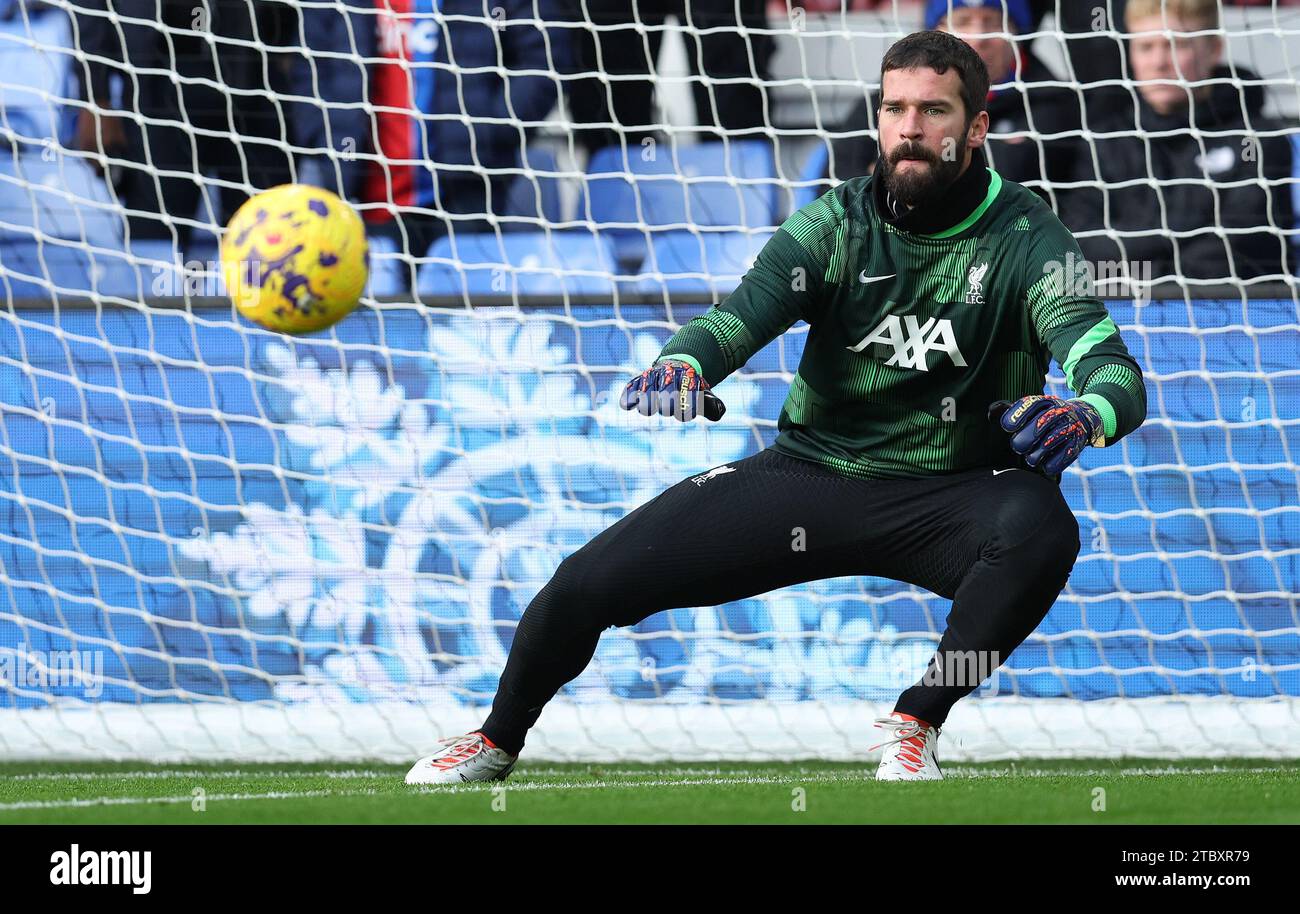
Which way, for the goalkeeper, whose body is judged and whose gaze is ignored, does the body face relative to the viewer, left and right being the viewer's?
facing the viewer

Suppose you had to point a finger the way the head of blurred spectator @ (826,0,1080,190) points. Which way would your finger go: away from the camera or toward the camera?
toward the camera

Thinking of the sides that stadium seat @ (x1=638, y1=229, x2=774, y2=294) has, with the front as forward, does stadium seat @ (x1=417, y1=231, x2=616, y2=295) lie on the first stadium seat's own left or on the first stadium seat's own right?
on the first stadium seat's own right

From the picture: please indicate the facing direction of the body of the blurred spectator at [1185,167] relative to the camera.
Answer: toward the camera

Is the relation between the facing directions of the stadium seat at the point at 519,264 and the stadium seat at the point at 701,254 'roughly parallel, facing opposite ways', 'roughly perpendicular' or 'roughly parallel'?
roughly parallel

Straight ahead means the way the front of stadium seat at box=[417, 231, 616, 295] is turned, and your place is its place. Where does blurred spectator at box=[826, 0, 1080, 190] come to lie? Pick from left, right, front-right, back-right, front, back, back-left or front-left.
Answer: left

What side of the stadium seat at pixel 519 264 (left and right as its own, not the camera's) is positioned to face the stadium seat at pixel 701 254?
left

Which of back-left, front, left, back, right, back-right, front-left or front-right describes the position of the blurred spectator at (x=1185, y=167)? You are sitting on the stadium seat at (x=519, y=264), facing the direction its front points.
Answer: left

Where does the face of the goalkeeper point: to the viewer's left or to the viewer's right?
to the viewer's left

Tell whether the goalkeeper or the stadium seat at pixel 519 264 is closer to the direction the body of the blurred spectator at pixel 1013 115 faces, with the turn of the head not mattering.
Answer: the goalkeeper

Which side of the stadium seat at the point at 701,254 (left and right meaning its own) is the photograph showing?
front
